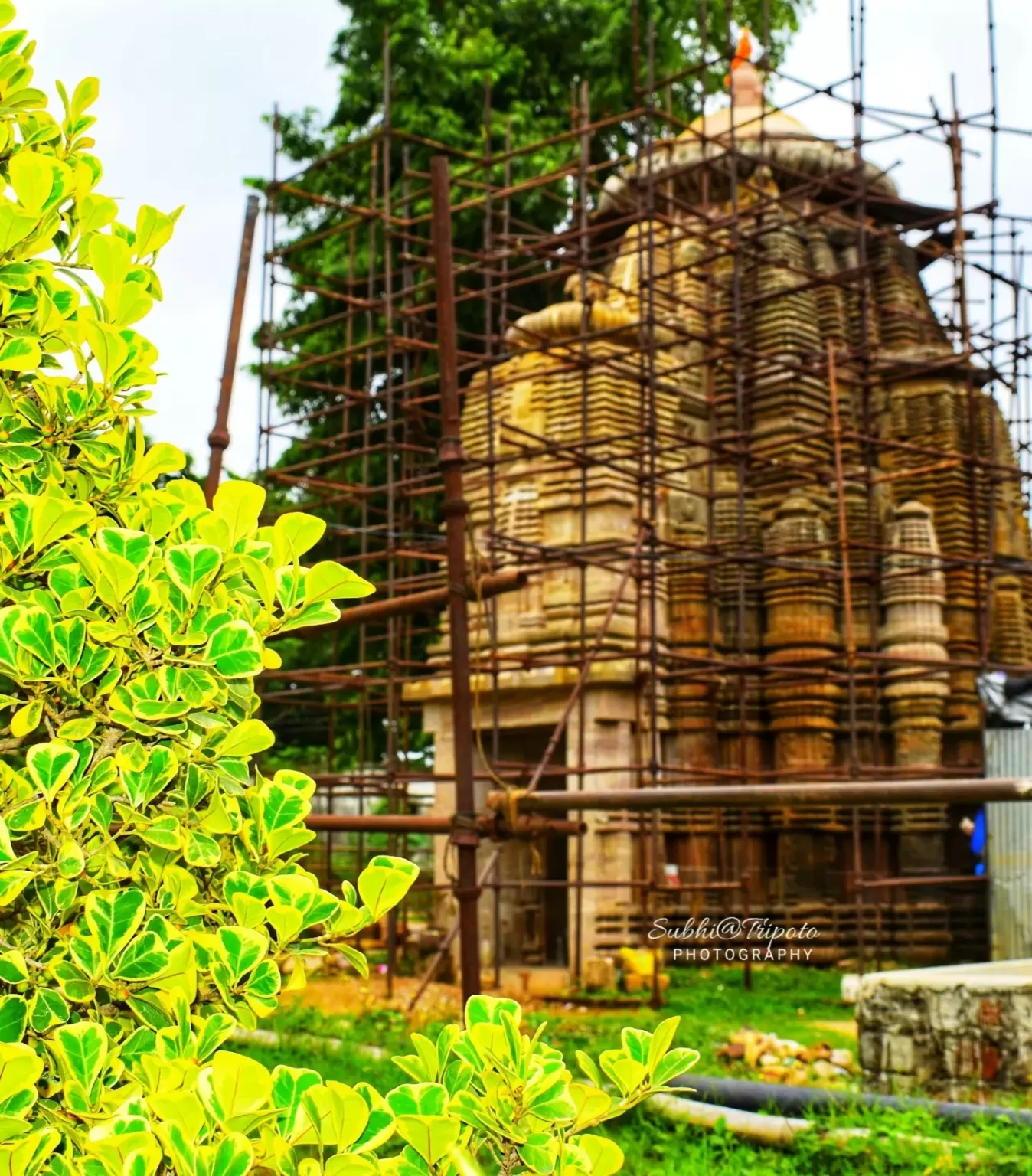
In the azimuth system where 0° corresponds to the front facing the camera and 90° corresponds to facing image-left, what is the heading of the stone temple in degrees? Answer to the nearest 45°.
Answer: approximately 45°

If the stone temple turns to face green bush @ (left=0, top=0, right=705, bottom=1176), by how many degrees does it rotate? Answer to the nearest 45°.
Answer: approximately 45° to its left

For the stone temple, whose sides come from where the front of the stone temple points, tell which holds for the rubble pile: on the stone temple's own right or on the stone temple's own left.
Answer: on the stone temple's own left

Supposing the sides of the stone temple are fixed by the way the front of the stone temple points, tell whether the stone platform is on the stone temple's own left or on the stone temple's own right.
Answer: on the stone temple's own left

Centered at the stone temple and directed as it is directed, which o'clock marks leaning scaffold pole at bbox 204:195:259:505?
The leaning scaffold pole is roughly at 11 o'clock from the stone temple.
